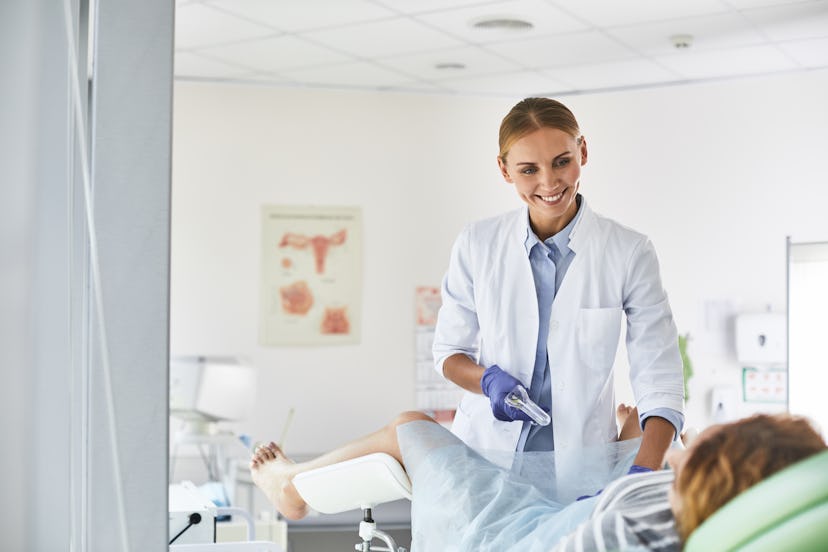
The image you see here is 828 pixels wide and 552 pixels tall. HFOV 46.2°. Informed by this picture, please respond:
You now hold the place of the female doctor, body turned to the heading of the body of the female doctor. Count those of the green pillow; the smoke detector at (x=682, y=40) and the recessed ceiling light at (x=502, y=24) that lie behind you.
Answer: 2

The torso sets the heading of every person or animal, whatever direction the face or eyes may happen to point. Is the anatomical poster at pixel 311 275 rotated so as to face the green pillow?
yes

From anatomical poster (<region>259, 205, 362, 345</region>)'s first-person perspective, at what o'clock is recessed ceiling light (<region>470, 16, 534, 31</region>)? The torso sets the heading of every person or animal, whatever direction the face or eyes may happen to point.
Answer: The recessed ceiling light is roughly at 11 o'clock from the anatomical poster.

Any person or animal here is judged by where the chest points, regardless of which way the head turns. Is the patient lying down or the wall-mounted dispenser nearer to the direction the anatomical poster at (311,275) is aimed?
the patient lying down

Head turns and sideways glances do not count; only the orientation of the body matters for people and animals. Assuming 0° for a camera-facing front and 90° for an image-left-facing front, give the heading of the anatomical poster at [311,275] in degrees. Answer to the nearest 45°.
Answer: approximately 0°

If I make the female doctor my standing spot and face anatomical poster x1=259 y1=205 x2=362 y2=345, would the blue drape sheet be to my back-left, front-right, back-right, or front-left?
back-left

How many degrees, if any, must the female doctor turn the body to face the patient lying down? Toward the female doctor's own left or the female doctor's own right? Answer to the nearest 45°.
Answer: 0° — they already face them

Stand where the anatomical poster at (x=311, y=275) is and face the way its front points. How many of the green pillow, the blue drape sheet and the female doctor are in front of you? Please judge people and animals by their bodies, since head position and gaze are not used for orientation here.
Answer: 3

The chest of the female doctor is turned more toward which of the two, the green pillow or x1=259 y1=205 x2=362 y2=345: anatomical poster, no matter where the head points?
the green pillow

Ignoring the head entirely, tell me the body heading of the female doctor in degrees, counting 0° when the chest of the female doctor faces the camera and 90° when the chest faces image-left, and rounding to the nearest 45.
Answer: approximately 0°

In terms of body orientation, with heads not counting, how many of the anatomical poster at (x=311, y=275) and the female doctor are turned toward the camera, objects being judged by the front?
2

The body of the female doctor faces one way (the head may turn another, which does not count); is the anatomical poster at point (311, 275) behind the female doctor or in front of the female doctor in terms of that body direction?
behind

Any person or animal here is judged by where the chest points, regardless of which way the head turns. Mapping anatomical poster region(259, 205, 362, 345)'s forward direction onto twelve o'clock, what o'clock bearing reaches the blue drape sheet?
The blue drape sheet is roughly at 12 o'clock from the anatomical poster.
